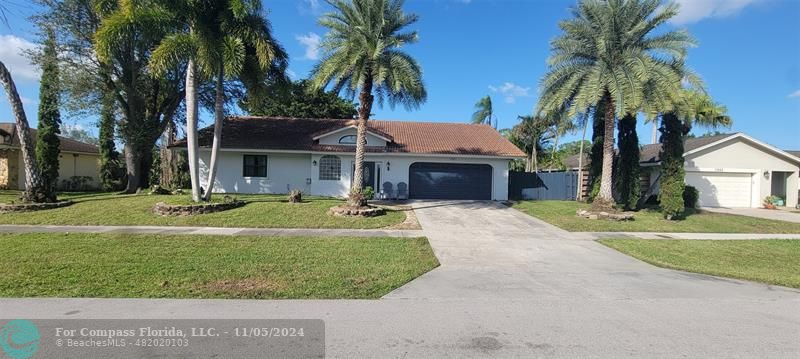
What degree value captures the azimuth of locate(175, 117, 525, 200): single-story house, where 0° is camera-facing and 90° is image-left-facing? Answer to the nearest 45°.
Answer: approximately 0°

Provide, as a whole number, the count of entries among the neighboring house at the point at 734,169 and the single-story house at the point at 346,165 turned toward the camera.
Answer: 2

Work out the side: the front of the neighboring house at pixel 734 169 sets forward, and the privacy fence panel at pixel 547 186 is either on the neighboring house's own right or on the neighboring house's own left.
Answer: on the neighboring house's own right

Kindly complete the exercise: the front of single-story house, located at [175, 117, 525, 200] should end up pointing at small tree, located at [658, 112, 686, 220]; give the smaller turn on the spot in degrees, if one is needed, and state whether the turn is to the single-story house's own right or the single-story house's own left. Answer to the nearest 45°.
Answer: approximately 45° to the single-story house's own left

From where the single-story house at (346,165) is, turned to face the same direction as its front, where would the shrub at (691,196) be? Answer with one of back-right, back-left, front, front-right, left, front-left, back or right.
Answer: left

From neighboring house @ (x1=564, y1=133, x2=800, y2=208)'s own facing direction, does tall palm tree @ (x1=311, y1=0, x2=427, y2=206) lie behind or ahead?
ahead

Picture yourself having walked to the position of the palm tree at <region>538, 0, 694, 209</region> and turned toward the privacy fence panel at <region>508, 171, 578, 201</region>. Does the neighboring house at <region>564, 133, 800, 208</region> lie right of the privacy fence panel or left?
right

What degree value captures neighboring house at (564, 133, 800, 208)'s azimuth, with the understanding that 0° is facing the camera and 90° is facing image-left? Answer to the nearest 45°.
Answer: approximately 0°

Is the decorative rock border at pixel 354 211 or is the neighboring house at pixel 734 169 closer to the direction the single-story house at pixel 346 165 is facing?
the decorative rock border

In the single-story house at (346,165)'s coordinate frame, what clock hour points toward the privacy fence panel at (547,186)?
The privacy fence panel is roughly at 9 o'clock from the single-story house.

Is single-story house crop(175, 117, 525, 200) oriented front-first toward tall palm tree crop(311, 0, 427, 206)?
yes

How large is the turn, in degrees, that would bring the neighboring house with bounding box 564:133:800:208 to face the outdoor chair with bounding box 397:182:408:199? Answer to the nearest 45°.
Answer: approximately 45° to its right

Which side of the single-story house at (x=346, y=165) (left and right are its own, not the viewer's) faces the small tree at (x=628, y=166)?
left

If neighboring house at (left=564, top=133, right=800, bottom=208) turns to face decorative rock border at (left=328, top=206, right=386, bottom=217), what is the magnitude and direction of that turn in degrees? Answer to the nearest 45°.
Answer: approximately 45° to its right

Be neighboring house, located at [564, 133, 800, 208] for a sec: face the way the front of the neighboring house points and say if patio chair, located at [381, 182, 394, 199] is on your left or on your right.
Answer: on your right
